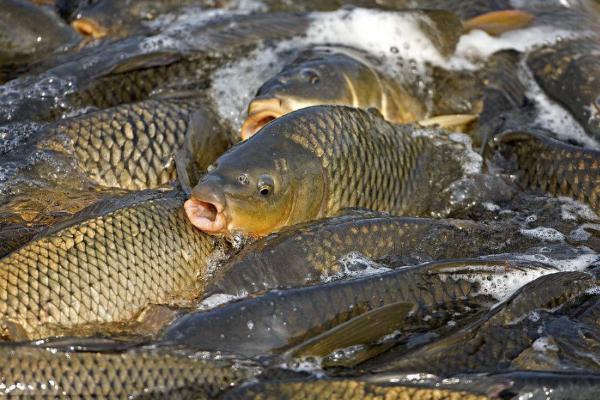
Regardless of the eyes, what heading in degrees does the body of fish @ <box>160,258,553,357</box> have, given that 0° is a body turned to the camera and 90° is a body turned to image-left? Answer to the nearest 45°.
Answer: approximately 90°

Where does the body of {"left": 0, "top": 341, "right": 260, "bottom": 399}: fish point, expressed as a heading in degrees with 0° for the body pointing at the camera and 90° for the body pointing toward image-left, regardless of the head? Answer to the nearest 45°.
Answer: approximately 90°

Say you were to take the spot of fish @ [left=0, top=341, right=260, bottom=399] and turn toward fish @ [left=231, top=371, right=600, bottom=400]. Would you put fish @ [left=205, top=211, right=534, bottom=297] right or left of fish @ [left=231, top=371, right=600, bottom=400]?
left

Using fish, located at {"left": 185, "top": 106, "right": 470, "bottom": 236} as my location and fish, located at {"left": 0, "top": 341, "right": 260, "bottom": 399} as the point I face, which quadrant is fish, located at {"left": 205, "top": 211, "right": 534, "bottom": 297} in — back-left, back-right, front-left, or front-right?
front-left

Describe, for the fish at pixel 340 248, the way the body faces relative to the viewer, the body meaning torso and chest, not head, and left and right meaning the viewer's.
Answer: facing to the left of the viewer

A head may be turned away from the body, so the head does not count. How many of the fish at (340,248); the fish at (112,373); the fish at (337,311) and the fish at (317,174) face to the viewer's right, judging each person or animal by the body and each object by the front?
0

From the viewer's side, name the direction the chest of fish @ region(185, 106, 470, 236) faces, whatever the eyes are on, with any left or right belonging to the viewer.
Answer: facing the viewer and to the left of the viewer

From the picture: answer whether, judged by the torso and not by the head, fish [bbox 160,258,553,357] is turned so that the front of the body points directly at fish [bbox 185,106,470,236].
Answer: no

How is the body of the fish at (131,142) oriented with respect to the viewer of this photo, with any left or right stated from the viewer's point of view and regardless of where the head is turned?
facing to the right of the viewer

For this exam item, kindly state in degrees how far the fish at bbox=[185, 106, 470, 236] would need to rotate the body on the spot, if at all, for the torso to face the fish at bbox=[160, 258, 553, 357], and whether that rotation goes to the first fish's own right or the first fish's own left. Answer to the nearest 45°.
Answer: approximately 45° to the first fish's own left

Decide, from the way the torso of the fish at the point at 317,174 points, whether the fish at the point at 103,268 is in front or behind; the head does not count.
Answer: in front

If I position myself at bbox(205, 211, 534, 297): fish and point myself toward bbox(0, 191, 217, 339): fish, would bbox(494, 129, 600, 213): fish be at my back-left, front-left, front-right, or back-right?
back-right

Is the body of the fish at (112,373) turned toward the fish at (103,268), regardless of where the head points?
no

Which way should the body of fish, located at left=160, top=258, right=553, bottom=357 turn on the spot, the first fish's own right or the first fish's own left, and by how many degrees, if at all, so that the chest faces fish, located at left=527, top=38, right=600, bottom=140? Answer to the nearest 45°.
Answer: approximately 135° to the first fish's own right
